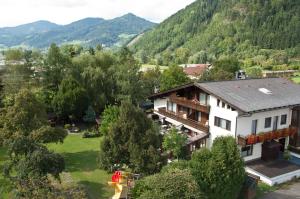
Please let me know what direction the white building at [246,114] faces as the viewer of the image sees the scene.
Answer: facing the viewer and to the left of the viewer

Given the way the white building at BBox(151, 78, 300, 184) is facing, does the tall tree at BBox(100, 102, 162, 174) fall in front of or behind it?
in front

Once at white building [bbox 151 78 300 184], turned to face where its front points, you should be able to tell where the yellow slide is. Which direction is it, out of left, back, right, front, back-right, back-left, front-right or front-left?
front

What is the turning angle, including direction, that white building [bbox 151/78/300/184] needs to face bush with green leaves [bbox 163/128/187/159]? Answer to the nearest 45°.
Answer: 0° — it already faces it

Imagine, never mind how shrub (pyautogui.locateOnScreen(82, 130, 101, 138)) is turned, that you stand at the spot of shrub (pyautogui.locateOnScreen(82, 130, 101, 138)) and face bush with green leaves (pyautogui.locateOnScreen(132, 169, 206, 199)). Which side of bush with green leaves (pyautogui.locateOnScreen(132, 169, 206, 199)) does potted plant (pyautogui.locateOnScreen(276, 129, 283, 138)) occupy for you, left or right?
left

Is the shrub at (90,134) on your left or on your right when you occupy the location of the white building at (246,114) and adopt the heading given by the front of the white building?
on your right

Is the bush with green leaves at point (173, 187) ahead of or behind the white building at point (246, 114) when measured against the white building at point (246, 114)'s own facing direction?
ahead

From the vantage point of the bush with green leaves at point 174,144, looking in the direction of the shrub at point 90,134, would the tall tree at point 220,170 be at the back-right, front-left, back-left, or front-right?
back-left
